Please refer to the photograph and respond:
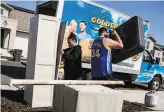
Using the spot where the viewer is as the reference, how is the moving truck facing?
facing away from the viewer and to the right of the viewer

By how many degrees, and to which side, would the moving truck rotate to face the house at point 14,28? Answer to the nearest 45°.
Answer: approximately 90° to its left
